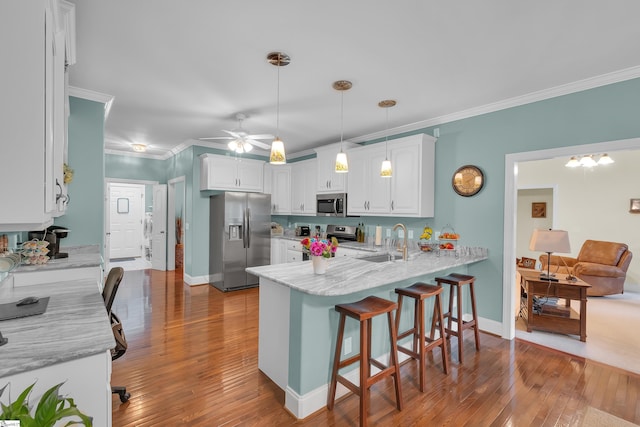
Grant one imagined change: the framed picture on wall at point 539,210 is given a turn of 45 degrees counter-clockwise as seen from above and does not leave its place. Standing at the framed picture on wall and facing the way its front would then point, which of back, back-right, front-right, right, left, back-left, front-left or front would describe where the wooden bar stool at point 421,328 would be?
front-right

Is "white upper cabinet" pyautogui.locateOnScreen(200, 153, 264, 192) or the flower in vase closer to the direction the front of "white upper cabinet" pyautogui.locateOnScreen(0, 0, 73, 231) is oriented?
the flower in vase

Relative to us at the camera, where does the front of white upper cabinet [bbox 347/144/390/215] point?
facing the viewer and to the left of the viewer

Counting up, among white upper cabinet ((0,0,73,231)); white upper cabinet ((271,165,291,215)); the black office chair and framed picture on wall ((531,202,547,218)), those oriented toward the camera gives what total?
2

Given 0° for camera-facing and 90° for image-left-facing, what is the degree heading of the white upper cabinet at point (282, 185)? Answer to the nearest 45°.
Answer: approximately 0°

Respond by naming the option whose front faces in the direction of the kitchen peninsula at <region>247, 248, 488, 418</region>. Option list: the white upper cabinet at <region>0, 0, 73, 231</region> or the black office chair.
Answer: the white upper cabinet

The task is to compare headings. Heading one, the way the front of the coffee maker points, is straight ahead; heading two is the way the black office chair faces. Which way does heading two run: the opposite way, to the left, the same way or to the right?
the opposite way

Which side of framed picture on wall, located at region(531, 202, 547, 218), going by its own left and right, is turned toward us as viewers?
front

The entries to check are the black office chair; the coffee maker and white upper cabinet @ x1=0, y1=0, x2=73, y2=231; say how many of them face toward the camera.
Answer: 0

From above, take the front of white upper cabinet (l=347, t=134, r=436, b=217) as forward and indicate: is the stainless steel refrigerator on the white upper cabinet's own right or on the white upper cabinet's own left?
on the white upper cabinet's own right

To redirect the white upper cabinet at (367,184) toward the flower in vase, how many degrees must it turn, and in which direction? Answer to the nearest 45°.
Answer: approximately 45° to its left

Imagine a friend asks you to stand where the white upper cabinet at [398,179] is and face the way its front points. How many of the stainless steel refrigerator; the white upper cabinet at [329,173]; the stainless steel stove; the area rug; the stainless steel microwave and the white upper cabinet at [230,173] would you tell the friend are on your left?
1

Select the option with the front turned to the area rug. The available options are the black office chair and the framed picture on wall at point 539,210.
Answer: the framed picture on wall

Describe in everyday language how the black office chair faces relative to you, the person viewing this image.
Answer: facing to the left of the viewer

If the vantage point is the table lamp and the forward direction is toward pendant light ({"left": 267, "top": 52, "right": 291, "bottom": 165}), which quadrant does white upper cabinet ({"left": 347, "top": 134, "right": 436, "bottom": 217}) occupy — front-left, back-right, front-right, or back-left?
front-right
